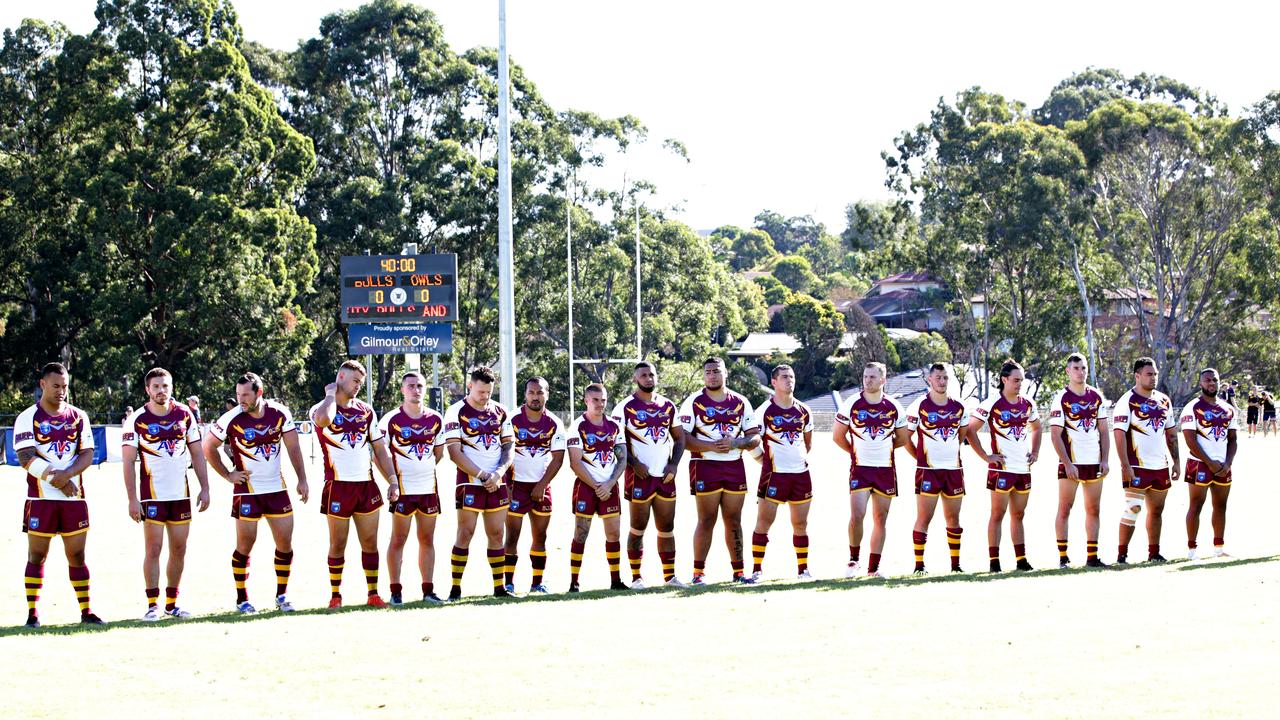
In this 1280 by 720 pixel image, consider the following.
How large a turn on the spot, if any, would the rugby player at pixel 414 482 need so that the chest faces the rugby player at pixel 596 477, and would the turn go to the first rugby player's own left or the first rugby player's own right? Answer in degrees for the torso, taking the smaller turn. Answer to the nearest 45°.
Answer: approximately 90° to the first rugby player's own left

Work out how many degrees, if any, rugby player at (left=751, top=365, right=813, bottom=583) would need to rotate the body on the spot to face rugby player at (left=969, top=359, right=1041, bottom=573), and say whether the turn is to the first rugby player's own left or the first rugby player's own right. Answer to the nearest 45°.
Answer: approximately 45° to the first rugby player's own left

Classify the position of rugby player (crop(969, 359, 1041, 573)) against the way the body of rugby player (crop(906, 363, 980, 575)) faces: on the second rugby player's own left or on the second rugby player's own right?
on the second rugby player's own left

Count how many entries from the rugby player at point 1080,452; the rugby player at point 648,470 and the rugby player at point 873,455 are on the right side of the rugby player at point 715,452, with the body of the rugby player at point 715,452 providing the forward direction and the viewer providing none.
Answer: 1

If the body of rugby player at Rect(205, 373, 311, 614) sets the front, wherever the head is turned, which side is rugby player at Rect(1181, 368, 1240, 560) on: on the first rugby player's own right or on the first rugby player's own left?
on the first rugby player's own left

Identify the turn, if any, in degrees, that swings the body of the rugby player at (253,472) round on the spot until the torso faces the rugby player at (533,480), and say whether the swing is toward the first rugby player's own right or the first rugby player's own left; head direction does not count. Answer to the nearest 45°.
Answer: approximately 90° to the first rugby player's own left
